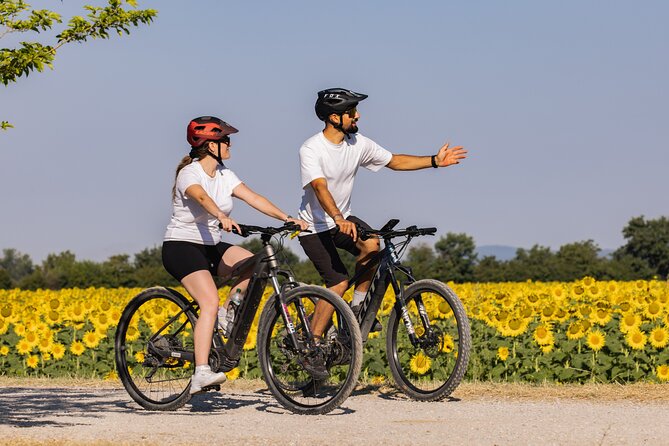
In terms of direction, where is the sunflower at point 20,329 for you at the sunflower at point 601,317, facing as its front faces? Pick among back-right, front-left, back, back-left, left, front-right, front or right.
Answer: right

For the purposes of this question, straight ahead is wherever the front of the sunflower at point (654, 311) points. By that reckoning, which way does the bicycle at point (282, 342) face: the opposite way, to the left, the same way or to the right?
to the left

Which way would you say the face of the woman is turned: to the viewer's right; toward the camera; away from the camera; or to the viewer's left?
to the viewer's right

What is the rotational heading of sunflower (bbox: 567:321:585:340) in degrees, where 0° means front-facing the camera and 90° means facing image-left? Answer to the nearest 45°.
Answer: approximately 0°

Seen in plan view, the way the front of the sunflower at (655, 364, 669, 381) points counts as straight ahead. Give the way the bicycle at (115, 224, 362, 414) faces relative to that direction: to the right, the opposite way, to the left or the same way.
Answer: to the left

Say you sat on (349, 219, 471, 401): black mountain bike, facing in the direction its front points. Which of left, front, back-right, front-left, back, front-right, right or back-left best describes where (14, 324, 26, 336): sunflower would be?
back

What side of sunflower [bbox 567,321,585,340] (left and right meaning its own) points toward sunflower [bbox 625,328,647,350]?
left

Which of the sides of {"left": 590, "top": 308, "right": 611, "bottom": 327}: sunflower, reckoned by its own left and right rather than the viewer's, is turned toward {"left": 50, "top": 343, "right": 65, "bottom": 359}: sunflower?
right
